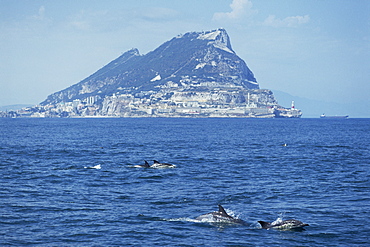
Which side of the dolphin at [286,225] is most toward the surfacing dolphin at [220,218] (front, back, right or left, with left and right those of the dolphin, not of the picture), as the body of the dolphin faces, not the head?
back

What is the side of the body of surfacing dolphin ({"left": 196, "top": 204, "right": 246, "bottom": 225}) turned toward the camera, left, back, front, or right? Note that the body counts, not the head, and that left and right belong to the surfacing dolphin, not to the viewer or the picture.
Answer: right

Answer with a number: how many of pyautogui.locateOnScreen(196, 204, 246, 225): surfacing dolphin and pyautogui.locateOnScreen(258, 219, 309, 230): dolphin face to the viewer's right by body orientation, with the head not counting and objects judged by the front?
2

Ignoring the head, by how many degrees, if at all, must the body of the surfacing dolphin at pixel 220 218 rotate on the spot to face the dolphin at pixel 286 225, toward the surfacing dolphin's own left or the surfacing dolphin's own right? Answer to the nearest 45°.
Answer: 0° — it already faces it

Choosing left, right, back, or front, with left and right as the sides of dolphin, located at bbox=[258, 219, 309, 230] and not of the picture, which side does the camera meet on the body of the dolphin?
right
